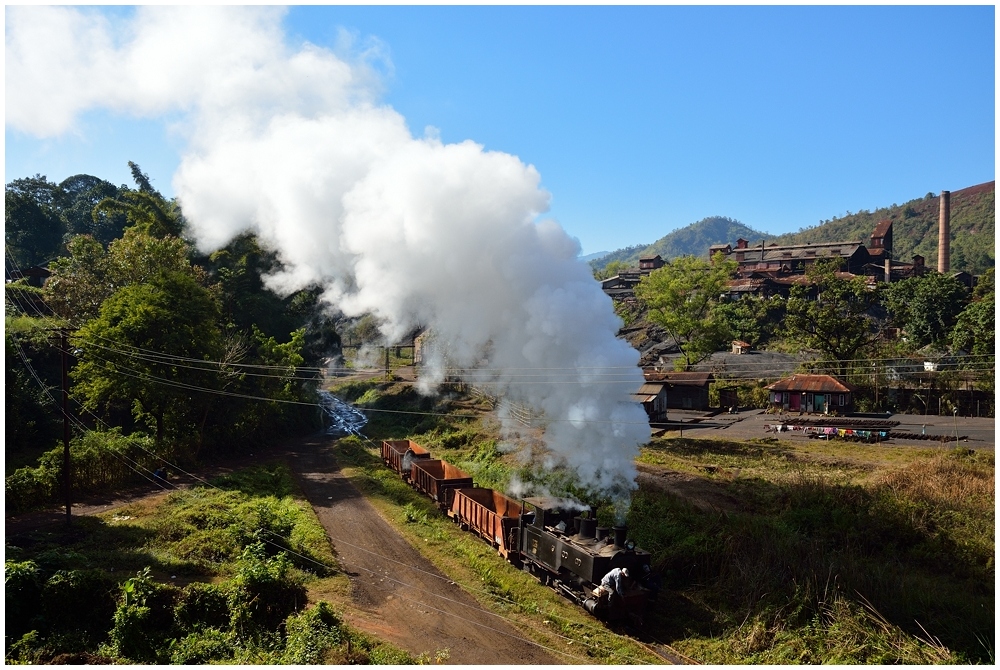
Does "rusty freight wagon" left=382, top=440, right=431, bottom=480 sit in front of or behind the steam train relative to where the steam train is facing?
behind

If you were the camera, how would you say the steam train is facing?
facing the viewer and to the right of the viewer

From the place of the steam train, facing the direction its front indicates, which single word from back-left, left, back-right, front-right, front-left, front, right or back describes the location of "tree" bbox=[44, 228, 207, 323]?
back

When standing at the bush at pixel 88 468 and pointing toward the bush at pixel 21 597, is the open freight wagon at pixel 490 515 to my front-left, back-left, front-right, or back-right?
front-left

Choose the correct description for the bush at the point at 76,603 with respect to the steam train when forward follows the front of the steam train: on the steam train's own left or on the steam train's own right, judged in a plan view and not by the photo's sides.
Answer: on the steam train's own right

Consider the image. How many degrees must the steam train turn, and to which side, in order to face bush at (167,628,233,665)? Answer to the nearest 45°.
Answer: approximately 90° to its right

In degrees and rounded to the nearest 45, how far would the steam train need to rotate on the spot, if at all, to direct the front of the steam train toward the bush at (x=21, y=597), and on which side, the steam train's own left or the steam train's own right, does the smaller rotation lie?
approximately 135° to the steam train's own right

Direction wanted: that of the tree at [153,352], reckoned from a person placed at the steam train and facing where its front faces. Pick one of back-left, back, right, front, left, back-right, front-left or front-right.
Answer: back

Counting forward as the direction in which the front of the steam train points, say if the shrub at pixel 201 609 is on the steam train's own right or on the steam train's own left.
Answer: on the steam train's own right
